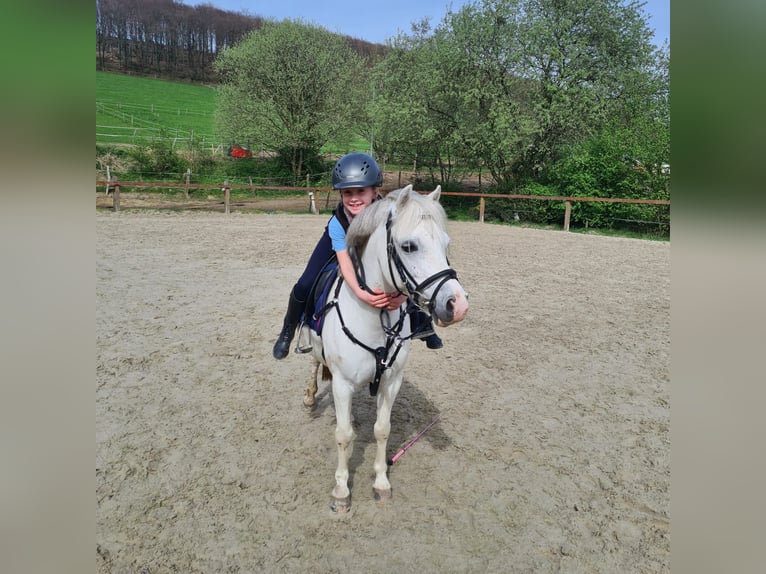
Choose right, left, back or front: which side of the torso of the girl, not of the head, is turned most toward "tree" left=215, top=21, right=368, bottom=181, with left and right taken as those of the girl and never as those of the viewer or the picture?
back

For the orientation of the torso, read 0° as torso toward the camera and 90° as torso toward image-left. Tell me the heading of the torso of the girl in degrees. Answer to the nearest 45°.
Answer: approximately 0°

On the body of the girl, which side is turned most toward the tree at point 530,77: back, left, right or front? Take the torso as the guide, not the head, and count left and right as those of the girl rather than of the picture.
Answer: back
